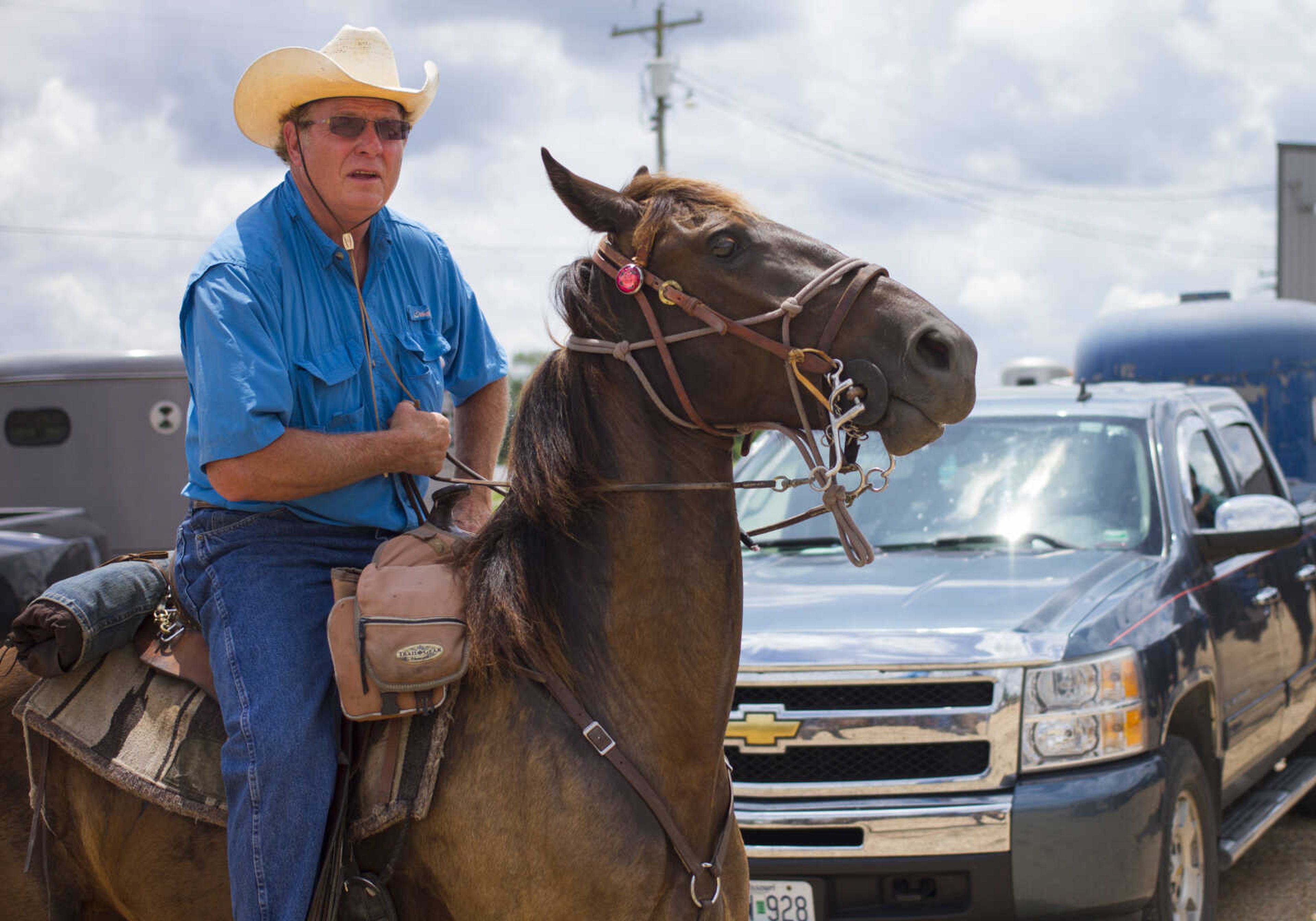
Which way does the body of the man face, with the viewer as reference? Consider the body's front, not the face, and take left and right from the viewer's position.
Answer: facing the viewer and to the right of the viewer

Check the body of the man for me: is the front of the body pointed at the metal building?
no

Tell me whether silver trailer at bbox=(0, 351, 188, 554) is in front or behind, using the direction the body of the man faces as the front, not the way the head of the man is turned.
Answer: behind
